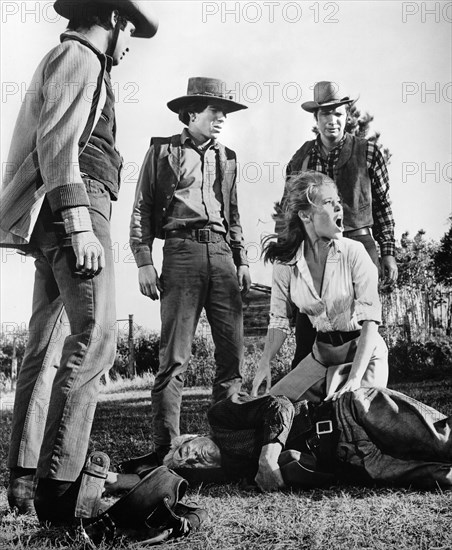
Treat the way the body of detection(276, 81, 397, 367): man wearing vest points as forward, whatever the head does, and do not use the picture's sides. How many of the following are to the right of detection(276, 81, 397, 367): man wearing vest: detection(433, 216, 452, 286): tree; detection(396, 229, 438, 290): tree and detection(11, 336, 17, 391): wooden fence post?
1

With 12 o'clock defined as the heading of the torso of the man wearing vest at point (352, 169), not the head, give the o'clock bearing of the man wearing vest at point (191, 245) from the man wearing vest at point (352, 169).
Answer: the man wearing vest at point (191, 245) is roughly at 2 o'clock from the man wearing vest at point (352, 169).

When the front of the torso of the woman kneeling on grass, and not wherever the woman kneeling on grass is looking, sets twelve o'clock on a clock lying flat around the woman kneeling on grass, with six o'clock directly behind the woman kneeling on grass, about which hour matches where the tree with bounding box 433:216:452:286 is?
The tree is roughly at 7 o'clock from the woman kneeling on grass.

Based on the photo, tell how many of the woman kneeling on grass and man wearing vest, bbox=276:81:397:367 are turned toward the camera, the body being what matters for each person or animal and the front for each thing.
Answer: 2

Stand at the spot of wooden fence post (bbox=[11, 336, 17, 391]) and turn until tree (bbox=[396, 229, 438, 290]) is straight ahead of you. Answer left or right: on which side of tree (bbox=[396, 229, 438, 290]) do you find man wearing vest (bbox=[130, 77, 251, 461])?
right

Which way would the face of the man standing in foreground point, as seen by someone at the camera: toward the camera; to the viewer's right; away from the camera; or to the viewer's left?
to the viewer's right
